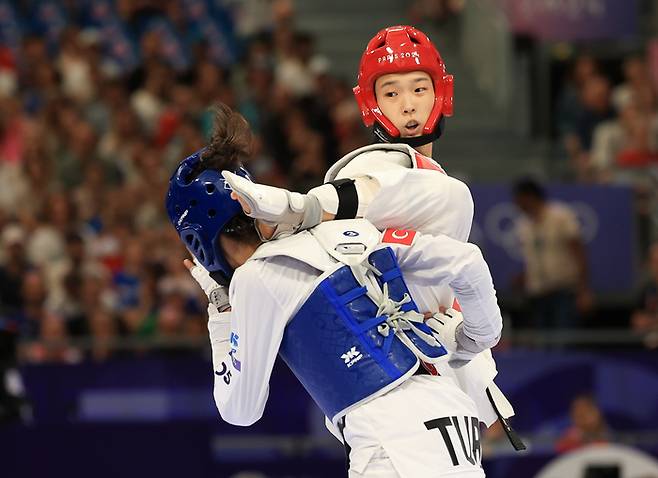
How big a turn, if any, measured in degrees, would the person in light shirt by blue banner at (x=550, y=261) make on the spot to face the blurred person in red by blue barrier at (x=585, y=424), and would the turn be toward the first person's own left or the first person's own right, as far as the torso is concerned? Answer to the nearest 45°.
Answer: approximately 45° to the first person's own left

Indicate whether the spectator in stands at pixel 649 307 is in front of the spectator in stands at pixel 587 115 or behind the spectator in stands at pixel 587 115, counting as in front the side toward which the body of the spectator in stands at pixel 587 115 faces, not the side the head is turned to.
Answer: in front

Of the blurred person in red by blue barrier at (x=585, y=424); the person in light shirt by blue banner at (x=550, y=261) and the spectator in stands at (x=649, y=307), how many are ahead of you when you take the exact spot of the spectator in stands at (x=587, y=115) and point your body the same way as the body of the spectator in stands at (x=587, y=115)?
3

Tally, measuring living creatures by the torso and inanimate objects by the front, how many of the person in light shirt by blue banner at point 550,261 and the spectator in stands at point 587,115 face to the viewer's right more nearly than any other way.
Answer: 0

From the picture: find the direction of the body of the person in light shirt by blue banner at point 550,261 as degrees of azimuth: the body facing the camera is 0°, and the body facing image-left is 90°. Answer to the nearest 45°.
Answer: approximately 45°

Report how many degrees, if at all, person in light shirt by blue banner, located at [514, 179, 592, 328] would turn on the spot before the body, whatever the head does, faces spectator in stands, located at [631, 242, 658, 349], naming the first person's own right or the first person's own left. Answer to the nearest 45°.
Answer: approximately 135° to the first person's own left

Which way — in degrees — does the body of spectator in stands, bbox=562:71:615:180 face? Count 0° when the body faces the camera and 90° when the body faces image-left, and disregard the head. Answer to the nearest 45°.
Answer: approximately 0°

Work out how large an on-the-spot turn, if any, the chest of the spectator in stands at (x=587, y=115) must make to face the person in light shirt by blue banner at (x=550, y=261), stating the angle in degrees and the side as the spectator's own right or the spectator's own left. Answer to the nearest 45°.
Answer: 0° — they already face them
